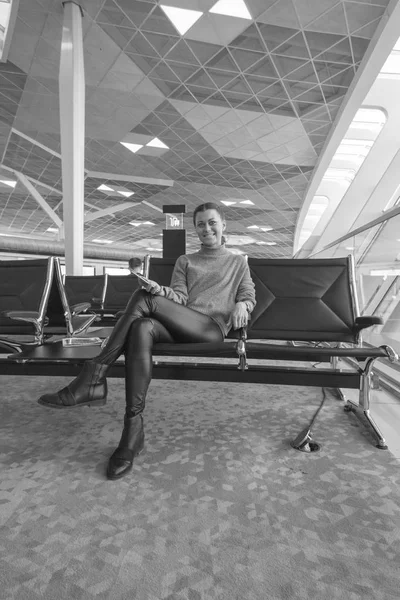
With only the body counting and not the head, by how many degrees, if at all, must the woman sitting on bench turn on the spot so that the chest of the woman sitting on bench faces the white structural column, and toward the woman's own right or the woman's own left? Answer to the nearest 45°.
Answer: approximately 135° to the woman's own right

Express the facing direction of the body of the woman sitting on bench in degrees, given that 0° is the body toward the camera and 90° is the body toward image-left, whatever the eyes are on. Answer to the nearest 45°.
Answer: approximately 45°

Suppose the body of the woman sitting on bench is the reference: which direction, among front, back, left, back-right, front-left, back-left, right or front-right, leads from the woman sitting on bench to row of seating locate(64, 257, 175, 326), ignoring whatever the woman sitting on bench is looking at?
back-right
